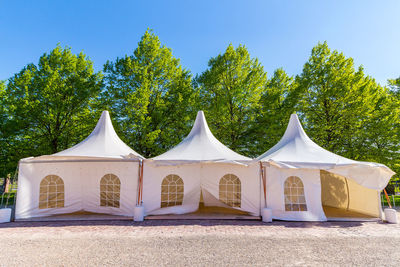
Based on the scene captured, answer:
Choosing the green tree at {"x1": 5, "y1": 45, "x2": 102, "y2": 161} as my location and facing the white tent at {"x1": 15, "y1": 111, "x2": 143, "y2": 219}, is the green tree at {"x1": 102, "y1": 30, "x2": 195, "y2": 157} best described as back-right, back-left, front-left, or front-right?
front-left

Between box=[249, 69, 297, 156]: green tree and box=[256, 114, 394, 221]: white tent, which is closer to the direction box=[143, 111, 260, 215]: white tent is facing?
the white tent

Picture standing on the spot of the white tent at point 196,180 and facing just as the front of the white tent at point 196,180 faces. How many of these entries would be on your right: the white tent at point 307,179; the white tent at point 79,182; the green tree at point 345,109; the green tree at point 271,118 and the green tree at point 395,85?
1

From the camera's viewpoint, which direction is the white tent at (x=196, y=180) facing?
toward the camera

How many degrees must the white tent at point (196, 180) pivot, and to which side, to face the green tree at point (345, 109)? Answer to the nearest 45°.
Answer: approximately 135° to its left

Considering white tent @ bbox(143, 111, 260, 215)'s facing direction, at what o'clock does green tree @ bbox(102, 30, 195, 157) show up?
The green tree is roughly at 5 o'clock from the white tent.

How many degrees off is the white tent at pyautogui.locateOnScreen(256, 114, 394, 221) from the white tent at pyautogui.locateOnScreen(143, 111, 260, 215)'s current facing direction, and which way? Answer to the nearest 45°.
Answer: approximately 90° to its left

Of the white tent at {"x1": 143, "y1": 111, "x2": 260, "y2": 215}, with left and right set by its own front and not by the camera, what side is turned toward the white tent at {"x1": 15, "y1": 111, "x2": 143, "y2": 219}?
right

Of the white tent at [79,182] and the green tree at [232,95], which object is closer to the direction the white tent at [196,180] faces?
the white tent

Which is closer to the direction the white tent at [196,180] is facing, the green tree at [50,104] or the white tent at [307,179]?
the white tent

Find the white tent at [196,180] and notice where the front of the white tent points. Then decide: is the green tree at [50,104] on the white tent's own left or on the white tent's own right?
on the white tent's own right

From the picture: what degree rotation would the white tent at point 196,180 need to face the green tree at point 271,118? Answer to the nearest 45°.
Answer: approximately 135° to its left

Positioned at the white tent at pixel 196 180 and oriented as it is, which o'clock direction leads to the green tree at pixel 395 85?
The green tree is roughly at 8 o'clock from the white tent.

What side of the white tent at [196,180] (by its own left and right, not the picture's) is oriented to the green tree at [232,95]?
back
